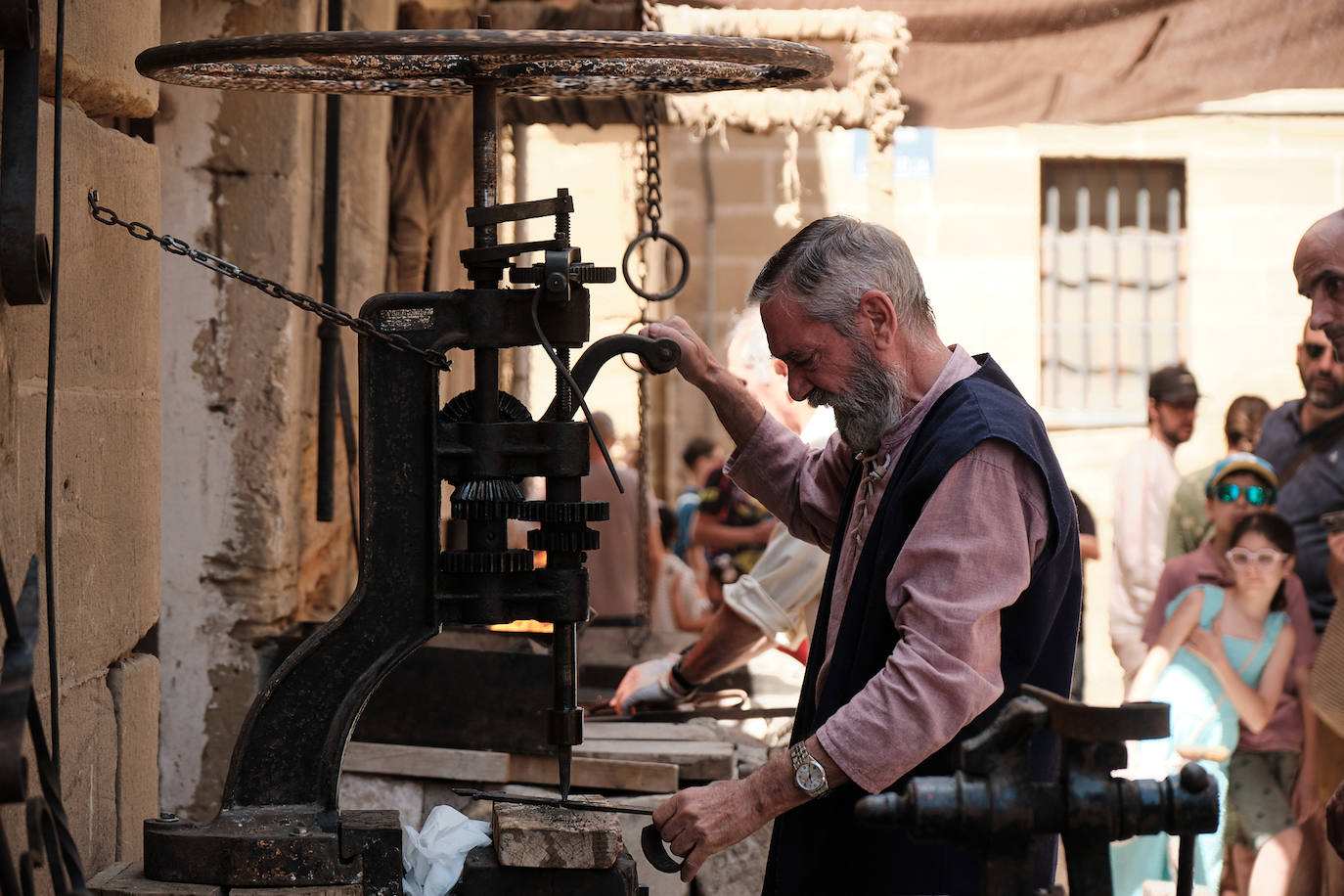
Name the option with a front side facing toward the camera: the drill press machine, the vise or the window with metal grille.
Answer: the window with metal grille

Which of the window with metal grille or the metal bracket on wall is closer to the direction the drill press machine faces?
the window with metal grille

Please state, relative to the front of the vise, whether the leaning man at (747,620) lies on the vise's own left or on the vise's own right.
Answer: on the vise's own left

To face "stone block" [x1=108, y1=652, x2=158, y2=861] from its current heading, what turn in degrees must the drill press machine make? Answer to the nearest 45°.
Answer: approximately 135° to its left

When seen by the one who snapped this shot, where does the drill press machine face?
facing to the right of the viewer

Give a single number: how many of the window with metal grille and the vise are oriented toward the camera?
1

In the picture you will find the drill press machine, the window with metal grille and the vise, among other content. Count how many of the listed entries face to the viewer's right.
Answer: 2

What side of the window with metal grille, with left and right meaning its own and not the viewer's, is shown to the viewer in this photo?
front

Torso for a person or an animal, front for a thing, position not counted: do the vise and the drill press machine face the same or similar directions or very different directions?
same or similar directions

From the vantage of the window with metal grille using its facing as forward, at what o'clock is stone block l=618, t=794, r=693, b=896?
The stone block is roughly at 12 o'clock from the window with metal grille.

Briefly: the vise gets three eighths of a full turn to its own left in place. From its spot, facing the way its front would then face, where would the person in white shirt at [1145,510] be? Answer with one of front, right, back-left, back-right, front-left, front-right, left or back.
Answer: front-right

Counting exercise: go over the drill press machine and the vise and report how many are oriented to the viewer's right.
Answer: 2

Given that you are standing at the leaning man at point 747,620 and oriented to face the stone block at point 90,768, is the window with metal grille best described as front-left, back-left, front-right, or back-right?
back-right

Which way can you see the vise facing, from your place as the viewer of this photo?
facing to the right of the viewer
